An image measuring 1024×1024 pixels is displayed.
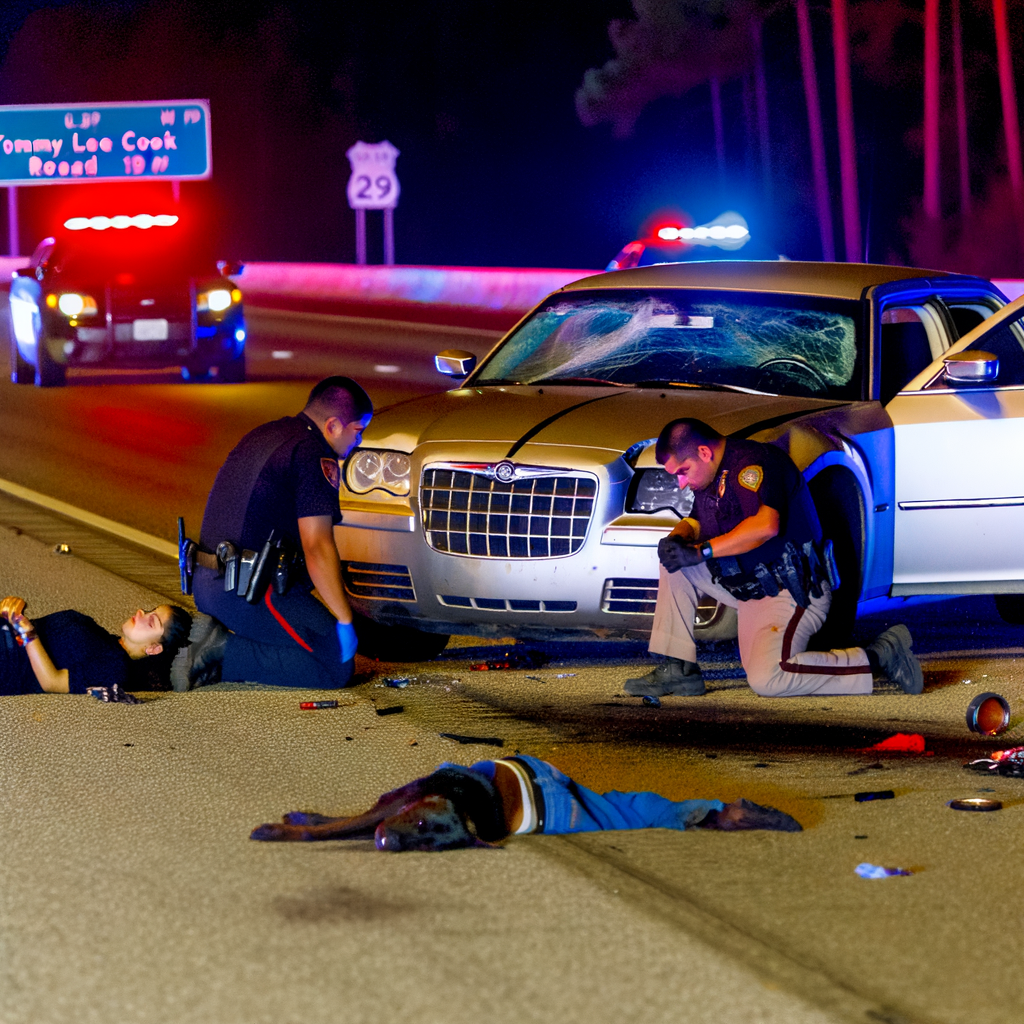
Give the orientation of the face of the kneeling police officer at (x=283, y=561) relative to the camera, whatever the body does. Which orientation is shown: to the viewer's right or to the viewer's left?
to the viewer's right

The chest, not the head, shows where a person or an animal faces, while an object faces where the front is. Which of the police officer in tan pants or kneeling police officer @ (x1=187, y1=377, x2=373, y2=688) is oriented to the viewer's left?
the police officer in tan pants

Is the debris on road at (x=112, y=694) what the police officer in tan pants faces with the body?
yes

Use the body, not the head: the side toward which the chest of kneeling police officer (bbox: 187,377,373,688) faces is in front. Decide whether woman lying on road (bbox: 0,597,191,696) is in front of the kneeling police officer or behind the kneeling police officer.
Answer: behind

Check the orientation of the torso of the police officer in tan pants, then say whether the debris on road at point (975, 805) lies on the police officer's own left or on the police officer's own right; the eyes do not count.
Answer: on the police officer's own left

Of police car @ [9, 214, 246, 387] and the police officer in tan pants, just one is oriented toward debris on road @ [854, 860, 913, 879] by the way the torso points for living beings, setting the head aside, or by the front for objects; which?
the police car

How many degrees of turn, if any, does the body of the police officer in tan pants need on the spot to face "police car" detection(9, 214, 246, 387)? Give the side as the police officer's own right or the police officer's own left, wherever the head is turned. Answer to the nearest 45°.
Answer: approximately 45° to the police officer's own right

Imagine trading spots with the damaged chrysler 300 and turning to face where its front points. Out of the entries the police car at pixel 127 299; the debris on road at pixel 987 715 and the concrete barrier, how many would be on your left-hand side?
1

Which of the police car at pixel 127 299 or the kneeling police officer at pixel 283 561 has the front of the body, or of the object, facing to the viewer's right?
the kneeling police officer

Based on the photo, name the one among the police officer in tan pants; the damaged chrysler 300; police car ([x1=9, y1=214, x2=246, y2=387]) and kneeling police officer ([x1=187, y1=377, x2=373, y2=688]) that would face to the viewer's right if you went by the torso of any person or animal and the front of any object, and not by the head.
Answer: the kneeling police officer

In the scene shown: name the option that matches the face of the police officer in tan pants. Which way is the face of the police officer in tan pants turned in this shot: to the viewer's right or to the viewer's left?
to the viewer's left

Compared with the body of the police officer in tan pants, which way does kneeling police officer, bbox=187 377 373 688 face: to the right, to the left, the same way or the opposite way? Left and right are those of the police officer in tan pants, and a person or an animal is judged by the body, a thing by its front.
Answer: the opposite way

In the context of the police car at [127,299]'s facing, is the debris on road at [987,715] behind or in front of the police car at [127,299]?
in front

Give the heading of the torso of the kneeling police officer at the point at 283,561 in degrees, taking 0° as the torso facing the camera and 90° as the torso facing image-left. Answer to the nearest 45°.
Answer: approximately 270°

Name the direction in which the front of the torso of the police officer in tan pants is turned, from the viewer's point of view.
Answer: to the viewer's left

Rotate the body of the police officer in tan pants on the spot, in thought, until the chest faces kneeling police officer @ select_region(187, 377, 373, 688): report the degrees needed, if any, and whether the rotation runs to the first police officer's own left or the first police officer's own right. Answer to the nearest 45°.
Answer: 0° — they already face them

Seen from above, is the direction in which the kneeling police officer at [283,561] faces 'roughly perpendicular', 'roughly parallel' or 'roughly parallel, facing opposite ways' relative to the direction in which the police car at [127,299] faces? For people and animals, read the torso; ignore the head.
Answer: roughly perpendicular

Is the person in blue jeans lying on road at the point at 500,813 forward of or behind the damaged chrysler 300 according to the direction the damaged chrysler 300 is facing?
forward
